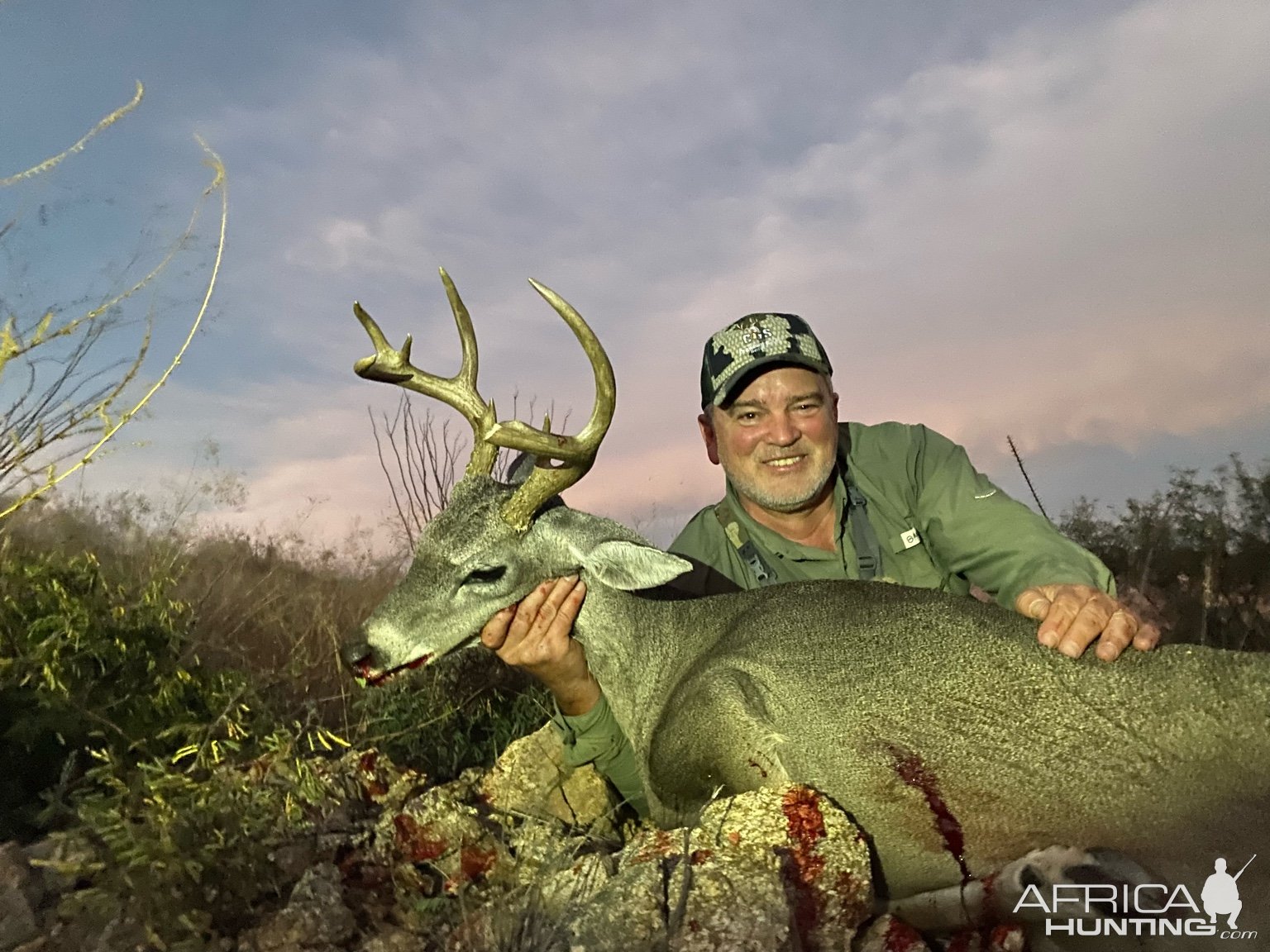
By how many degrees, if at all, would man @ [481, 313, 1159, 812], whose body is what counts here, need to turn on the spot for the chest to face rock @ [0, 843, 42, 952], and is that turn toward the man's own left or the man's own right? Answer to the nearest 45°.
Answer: approximately 45° to the man's own right

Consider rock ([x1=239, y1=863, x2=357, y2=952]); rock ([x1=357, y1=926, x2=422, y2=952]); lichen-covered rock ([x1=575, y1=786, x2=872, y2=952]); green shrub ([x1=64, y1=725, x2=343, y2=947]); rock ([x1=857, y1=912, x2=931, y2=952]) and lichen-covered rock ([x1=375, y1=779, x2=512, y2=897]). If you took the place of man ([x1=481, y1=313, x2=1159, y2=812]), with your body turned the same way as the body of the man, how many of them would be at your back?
0

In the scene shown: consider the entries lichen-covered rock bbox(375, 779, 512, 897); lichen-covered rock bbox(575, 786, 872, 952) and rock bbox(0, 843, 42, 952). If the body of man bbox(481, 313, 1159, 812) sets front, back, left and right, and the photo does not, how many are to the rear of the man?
0

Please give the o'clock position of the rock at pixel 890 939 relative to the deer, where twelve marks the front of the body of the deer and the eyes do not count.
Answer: The rock is roughly at 9 o'clock from the deer.

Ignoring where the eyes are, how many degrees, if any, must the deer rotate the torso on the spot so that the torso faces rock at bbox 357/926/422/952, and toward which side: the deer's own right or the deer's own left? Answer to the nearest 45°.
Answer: approximately 45° to the deer's own left

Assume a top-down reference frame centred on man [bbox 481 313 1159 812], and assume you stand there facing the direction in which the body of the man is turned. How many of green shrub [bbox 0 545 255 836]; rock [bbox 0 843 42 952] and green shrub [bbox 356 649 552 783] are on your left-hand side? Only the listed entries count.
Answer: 0

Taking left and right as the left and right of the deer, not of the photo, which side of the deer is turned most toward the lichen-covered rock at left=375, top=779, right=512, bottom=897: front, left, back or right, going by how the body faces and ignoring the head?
front

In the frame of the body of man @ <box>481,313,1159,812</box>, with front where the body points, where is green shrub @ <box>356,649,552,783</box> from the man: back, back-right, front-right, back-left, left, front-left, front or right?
right

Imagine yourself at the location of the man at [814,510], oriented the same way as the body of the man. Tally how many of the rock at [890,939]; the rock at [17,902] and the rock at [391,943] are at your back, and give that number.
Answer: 0

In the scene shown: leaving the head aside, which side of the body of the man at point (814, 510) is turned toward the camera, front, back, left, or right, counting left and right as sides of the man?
front

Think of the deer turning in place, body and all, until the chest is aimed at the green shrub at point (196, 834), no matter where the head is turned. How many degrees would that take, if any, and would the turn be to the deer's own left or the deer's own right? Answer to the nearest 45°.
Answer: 0° — it already faces it

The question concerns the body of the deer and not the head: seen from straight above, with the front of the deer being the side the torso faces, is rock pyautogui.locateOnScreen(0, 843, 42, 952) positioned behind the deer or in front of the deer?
in front

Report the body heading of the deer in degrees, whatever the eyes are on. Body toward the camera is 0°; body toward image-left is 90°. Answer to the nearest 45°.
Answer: approximately 90°

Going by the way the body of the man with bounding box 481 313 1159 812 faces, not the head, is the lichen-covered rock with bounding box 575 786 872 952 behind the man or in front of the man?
in front

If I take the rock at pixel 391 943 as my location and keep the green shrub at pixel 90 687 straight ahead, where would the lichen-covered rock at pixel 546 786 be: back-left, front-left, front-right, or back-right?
front-right
